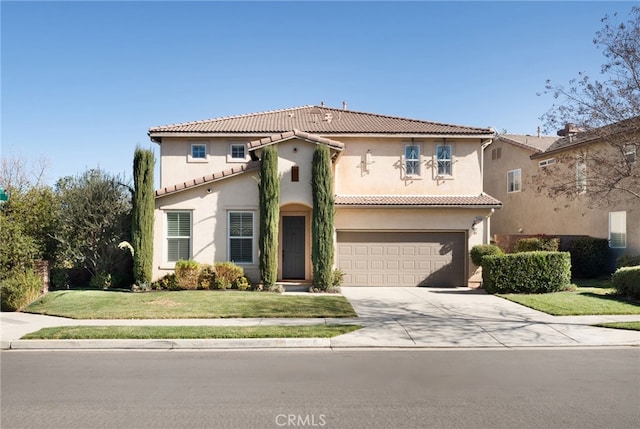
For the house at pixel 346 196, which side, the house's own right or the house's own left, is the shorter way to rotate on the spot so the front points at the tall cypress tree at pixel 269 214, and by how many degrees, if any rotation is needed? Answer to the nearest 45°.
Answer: approximately 45° to the house's own right

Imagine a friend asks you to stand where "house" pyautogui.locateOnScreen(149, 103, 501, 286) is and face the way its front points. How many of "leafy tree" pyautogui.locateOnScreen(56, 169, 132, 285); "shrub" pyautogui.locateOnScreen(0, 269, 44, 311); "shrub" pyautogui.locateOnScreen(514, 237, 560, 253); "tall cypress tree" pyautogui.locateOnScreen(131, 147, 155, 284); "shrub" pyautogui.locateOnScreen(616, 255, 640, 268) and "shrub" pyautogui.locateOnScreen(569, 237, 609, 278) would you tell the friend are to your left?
3

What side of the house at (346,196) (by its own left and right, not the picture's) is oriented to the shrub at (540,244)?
left

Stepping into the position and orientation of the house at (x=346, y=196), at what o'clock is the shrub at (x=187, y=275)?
The shrub is roughly at 2 o'clock from the house.

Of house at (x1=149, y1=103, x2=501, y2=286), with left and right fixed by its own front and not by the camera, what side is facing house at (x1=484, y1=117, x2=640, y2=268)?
left

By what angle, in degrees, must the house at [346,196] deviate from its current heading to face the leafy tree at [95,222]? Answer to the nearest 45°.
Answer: approximately 90° to its right

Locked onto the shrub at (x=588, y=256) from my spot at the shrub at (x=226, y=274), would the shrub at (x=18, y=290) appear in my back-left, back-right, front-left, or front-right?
back-right

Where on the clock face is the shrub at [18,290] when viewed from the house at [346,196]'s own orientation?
The shrub is roughly at 2 o'clock from the house.

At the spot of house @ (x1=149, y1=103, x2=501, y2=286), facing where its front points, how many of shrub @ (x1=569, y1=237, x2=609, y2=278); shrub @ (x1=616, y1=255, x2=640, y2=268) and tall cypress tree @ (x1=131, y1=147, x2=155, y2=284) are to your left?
2

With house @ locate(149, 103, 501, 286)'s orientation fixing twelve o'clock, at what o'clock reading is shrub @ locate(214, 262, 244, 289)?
The shrub is roughly at 2 o'clock from the house.

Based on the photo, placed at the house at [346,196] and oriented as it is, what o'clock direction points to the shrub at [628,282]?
The shrub is roughly at 10 o'clock from the house.

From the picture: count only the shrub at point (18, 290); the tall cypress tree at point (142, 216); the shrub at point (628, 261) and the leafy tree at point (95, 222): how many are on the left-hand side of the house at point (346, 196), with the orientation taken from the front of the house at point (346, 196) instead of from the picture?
1

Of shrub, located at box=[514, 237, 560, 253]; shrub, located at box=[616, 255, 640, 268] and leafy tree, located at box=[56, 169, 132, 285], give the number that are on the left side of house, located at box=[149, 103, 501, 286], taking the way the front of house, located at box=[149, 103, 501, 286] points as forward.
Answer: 2

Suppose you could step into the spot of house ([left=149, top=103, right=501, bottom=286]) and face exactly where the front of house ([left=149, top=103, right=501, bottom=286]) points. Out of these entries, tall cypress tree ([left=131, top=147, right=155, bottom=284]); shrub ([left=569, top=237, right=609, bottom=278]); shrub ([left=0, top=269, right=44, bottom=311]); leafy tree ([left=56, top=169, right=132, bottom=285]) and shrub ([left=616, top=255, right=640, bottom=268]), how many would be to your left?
2

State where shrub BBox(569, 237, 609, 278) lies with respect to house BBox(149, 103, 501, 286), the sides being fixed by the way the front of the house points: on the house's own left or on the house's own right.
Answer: on the house's own left

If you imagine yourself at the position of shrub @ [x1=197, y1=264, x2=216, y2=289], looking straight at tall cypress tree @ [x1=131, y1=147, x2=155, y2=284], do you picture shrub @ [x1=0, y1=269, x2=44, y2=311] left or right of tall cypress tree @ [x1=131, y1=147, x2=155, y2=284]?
left

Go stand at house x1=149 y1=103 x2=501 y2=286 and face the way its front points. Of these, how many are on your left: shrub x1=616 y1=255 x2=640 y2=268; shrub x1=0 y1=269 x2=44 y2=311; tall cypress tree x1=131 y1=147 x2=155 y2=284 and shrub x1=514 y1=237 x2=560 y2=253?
2

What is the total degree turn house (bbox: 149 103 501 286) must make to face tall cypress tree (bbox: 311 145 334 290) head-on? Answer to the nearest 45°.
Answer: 0° — it already faces it

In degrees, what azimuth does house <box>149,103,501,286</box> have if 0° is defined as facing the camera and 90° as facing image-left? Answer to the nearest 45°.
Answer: approximately 0°
